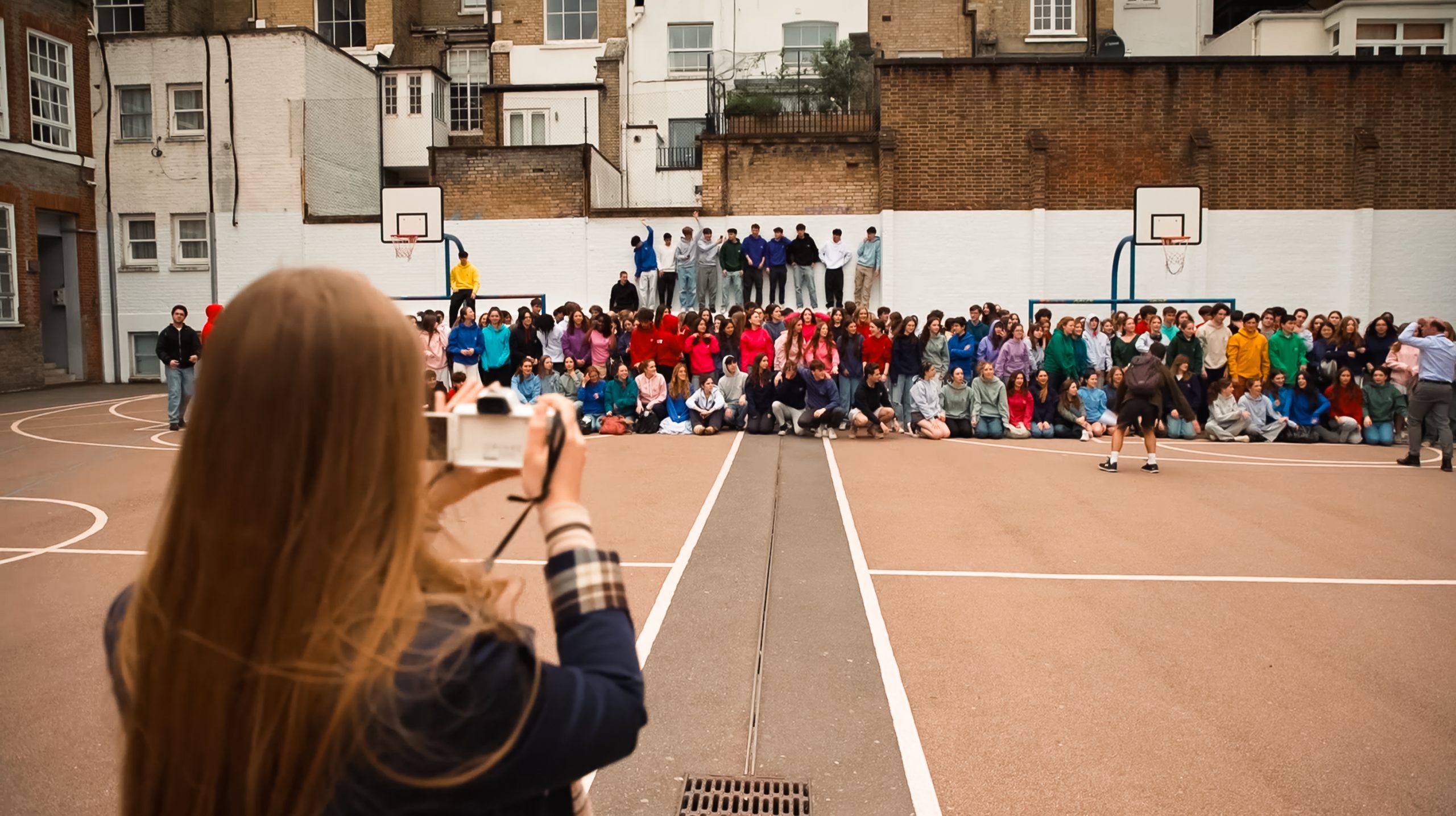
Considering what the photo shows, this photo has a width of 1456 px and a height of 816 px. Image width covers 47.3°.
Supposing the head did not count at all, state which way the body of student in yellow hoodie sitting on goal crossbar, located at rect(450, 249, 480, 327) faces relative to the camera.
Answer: toward the camera

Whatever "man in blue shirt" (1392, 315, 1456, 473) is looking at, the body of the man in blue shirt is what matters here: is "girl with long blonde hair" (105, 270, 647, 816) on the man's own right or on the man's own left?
on the man's own left

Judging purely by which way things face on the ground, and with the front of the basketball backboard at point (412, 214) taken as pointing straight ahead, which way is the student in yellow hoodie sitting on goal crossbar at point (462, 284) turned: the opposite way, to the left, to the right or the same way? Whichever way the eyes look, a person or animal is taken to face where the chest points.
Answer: the same way

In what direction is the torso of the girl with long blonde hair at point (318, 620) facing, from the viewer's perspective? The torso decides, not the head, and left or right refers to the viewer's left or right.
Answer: facing away from the viewer and to the right of the viewer

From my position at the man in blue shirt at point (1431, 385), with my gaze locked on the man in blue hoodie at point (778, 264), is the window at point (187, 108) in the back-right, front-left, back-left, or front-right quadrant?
front-left

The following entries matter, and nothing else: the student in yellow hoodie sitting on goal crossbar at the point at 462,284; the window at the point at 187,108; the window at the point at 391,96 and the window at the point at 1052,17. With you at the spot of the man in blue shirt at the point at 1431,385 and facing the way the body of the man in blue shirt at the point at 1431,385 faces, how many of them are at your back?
0

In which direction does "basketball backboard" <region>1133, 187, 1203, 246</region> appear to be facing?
toward the camera

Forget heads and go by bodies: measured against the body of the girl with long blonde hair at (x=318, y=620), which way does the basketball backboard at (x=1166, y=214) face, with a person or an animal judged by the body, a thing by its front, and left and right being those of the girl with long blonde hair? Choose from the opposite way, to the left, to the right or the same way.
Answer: the opposite way

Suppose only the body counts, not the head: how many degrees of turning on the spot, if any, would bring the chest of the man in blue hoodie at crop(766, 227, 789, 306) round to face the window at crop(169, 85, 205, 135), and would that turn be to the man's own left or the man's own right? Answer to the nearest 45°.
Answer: approximately 90° to the man's own right

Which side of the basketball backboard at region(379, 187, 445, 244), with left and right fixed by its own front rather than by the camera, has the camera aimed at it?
front

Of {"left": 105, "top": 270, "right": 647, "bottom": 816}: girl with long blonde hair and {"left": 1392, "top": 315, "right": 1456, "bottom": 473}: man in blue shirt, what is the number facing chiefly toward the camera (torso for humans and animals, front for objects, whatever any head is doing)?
0

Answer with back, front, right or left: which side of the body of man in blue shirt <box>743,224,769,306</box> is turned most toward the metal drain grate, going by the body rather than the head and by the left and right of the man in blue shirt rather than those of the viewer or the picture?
front

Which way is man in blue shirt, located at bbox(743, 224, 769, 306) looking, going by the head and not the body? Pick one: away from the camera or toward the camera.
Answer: toward the camera

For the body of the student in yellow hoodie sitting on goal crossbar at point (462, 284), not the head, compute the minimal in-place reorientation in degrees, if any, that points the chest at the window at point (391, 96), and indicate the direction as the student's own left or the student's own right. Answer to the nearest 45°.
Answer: approximately 180°

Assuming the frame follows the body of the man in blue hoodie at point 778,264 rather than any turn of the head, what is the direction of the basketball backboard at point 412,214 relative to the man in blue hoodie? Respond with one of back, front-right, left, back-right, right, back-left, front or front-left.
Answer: right

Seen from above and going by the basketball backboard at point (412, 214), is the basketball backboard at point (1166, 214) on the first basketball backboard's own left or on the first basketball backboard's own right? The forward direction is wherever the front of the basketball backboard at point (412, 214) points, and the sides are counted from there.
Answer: on the first basketball backboard's own left

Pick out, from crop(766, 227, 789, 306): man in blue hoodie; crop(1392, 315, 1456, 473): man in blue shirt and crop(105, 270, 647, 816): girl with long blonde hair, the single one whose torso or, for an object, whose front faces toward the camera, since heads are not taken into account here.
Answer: crop(766, 227, 789, 306): man in blue hoodie

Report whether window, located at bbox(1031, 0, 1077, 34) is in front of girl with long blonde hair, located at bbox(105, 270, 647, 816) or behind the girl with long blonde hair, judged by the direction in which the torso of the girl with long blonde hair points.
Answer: in front
